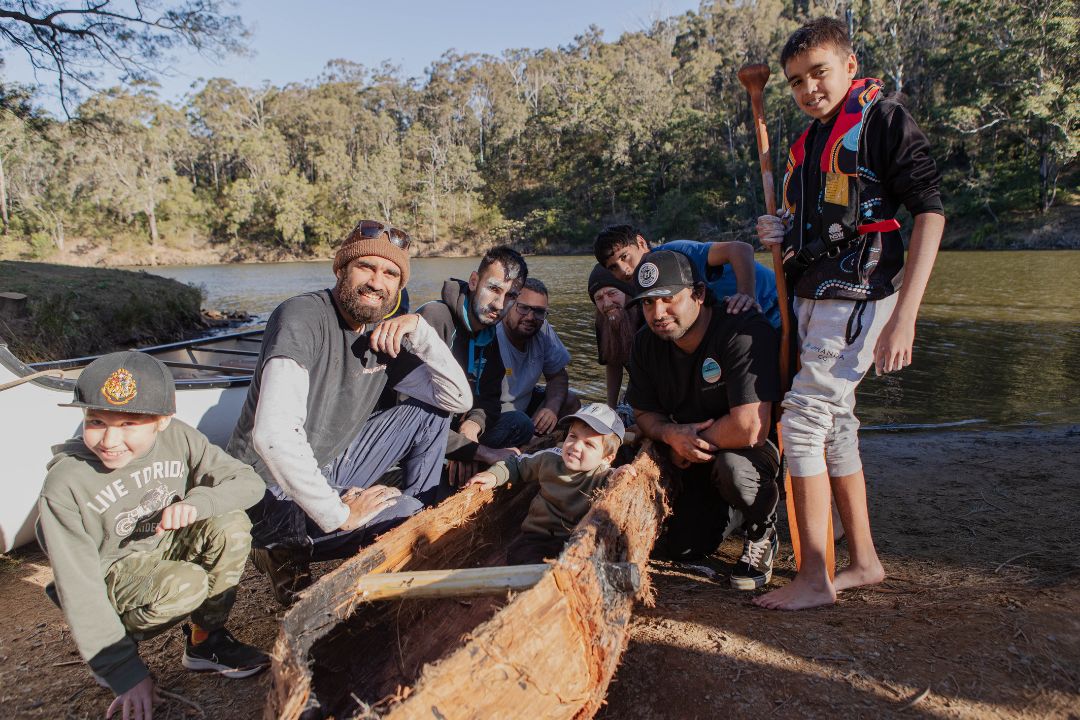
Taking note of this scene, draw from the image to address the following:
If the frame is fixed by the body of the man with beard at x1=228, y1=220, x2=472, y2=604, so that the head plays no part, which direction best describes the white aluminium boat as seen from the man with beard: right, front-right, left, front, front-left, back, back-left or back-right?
back

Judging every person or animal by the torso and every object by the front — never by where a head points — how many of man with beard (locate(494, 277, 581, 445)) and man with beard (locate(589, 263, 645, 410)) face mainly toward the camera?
2

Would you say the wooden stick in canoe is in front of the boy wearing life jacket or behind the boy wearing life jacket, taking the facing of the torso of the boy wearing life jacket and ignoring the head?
in front

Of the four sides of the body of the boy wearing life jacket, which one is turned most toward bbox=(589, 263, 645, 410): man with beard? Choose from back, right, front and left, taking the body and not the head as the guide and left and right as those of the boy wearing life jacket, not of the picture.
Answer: right

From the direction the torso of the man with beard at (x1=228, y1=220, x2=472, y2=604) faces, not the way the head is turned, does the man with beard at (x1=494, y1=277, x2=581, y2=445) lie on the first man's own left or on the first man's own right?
on the first man's own left

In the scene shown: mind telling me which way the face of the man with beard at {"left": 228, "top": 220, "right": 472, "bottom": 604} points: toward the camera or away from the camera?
toward the camera

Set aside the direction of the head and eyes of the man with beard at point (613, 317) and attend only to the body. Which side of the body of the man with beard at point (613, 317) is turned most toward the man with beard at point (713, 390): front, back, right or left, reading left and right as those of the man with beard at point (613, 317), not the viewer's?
front

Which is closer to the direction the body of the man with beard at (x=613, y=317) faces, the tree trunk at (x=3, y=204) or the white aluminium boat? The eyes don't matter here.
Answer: the white aluminium boat

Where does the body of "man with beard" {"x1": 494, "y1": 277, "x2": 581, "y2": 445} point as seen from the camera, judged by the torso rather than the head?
toward the camera

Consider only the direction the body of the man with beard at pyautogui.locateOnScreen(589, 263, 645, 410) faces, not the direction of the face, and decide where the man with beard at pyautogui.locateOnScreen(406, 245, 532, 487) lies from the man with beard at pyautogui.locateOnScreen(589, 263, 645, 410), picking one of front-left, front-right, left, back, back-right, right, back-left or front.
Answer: front-right

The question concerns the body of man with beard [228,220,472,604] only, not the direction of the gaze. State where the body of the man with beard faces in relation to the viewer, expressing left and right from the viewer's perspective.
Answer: facing the viewer and to the right of the viewer

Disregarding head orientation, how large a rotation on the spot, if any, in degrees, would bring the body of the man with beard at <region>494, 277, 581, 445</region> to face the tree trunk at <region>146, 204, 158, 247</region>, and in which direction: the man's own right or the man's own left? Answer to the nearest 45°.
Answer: approximately 135° to the man's own right

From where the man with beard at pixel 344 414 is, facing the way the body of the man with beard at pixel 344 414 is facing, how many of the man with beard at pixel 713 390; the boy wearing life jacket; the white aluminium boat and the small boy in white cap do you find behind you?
1

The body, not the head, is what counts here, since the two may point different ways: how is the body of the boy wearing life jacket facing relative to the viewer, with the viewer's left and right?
facing the viewer and to the left of the viewer

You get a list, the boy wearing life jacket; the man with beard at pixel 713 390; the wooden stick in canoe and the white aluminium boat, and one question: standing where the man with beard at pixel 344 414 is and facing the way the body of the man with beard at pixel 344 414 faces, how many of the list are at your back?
1

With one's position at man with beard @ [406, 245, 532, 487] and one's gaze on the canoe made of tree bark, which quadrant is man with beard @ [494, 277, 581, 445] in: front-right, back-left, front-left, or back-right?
back-left

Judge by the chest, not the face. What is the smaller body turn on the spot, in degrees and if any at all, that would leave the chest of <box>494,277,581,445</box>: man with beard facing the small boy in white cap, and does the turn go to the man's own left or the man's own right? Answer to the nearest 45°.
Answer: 0° — they already face them

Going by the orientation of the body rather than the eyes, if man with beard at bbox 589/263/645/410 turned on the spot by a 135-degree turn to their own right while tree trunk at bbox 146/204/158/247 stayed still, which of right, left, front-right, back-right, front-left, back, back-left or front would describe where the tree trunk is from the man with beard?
front

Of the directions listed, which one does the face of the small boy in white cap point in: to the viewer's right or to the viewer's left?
to the viewer's left
